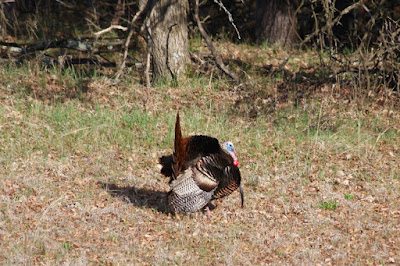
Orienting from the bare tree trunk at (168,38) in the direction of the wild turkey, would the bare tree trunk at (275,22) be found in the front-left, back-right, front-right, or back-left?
back-left

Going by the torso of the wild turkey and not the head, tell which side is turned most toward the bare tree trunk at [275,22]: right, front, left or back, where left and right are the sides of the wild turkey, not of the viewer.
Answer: left

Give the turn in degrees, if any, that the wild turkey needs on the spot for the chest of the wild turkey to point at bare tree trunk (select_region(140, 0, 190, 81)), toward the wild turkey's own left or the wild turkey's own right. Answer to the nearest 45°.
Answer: approximately 90° to the wild turkey's own left

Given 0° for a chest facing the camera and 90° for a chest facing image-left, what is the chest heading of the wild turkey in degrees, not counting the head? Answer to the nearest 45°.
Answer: approximately 270°
